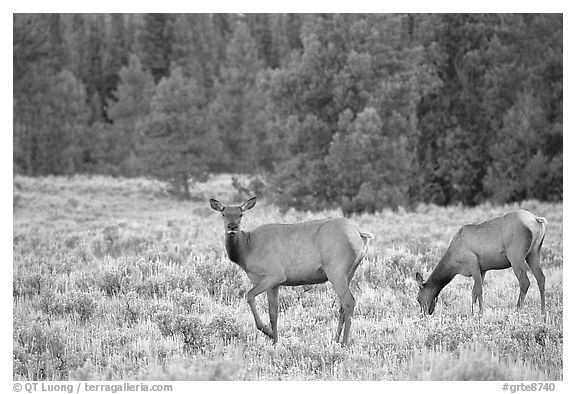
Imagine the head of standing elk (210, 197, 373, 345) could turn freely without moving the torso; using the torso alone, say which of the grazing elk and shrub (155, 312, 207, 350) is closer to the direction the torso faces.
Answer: the shrub

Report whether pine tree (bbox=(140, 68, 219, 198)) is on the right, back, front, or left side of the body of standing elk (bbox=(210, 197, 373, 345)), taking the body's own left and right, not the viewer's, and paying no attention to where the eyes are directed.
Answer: right

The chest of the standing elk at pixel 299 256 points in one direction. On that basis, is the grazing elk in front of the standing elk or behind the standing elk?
behind

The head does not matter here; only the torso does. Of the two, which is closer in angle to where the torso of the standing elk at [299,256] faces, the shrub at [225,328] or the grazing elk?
the shrub

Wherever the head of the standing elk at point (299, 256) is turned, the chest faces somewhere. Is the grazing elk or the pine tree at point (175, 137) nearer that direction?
the pine tree

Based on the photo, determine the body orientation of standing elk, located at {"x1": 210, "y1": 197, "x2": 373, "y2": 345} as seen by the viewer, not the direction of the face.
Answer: to the viewer's left

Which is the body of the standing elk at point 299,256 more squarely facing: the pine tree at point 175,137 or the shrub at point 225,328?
the shrub

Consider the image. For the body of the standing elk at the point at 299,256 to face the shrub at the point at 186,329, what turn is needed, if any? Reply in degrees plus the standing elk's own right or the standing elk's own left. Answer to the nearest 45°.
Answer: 0° — it already faces it
